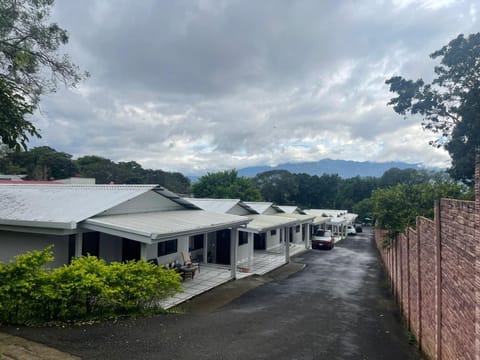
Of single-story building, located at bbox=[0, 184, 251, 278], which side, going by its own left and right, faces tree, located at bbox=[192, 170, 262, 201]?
left

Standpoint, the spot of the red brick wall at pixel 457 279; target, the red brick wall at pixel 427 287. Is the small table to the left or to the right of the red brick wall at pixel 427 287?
left

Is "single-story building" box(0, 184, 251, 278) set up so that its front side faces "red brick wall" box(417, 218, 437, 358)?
yes

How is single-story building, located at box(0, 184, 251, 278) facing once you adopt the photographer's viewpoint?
facing the viewer and to the right of the viewer

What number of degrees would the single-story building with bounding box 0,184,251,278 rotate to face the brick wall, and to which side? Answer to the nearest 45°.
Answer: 0° — it already faces it

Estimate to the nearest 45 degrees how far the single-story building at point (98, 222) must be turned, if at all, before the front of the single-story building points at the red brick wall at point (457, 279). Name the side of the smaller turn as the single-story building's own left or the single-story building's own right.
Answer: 0° — it already faces it

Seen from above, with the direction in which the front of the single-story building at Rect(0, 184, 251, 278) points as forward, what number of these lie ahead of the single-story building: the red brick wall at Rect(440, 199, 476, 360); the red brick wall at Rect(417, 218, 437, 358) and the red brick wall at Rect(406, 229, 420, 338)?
3

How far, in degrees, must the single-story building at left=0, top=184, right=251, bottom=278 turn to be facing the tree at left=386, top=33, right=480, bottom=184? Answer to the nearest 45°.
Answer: approximately 45° to its left

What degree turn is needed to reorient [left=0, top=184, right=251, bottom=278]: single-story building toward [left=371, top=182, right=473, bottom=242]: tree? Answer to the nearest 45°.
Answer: approximately 45° to its left

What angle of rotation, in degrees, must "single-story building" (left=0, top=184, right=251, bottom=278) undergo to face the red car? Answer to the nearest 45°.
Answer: approximately 90° to its left

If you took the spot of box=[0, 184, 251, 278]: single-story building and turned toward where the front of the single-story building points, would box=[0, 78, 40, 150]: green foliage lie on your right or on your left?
on your right

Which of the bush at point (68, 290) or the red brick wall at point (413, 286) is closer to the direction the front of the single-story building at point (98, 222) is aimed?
the red brick wall
